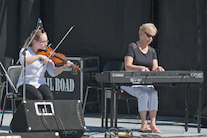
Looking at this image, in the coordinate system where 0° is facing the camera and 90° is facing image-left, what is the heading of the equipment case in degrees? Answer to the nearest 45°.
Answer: approximately 0°

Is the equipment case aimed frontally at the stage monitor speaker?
yes

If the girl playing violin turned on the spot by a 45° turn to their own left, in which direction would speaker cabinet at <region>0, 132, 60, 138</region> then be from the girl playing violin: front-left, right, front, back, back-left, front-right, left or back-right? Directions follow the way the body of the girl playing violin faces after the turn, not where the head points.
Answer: right

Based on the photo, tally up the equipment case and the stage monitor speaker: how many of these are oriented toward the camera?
1

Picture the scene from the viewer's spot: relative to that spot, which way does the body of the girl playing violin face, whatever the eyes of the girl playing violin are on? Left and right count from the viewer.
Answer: facing the viewer and to the right of the viewer

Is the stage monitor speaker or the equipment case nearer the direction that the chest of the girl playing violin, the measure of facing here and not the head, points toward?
the stage monitor speaker

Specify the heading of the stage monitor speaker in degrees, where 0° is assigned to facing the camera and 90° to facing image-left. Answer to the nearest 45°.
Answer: approximately 180°

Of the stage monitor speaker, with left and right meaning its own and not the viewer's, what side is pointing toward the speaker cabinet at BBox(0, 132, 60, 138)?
back

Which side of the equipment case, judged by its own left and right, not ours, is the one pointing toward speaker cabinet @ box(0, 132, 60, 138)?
front

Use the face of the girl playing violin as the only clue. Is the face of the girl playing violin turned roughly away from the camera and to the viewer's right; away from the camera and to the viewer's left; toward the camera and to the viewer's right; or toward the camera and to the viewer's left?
toward the camera and to the viewer's right

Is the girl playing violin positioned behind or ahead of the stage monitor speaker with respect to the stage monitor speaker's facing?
ahead

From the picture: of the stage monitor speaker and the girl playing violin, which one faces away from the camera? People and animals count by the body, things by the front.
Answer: the stage monitor speaker

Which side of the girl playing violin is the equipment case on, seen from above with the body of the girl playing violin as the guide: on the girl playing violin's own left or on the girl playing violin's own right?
on the girl playing violin's own left
